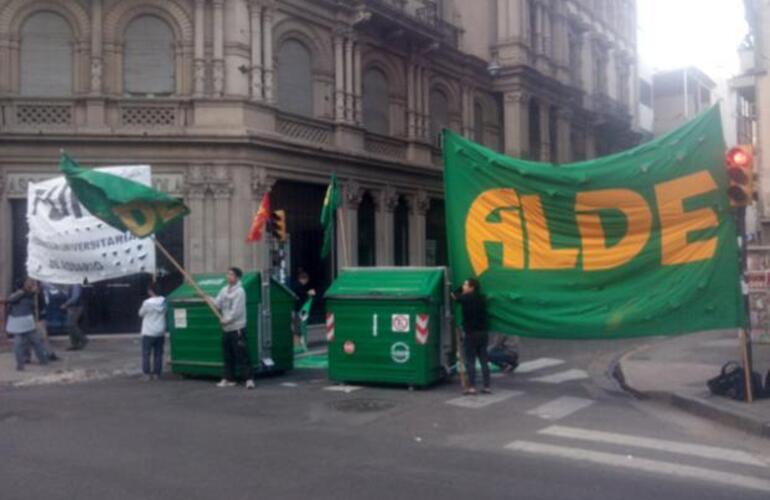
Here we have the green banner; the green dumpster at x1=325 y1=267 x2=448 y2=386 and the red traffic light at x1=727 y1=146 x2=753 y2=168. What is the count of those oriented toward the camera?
3

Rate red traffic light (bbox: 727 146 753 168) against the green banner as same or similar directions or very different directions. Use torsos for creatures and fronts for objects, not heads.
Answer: same or similar directions

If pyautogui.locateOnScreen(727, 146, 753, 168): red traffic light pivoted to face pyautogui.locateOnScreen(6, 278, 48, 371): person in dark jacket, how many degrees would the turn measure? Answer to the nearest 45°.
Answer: approximately 90° to its right

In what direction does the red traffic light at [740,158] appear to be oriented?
toward the camera

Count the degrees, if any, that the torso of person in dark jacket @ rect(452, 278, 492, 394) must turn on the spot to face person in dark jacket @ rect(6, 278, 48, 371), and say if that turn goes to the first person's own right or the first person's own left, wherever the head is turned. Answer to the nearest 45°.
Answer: approximately 45° to the first person's own right

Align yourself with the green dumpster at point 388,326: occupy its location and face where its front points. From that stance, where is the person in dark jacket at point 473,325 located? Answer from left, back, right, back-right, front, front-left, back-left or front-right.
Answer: front-left

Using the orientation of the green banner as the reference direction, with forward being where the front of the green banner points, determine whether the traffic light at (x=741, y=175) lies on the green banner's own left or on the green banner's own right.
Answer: on the green banner's own left

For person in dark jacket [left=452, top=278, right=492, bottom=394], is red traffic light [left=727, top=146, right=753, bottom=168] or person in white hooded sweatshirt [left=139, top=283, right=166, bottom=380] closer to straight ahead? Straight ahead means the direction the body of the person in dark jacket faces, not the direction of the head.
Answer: the person in white hooded sweatshirt

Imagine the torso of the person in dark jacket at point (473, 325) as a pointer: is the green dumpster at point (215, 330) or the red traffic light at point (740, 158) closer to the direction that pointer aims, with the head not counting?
the green dumpster

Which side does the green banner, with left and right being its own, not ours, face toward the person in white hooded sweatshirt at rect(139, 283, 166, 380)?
right

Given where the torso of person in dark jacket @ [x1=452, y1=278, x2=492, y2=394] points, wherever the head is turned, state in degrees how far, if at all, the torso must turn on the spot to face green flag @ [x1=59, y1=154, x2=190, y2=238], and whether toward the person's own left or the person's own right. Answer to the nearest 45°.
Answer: approximately 45° to the person's own right

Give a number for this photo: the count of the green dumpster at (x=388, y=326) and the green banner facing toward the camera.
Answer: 2

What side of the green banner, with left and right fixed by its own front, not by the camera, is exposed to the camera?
front

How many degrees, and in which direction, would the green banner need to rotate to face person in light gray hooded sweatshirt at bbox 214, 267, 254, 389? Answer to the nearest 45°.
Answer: approximately 90° to its right

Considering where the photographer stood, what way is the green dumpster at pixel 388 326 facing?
facing the viewer

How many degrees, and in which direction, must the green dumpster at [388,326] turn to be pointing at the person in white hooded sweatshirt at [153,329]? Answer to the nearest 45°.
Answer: approximately 90° to its right
